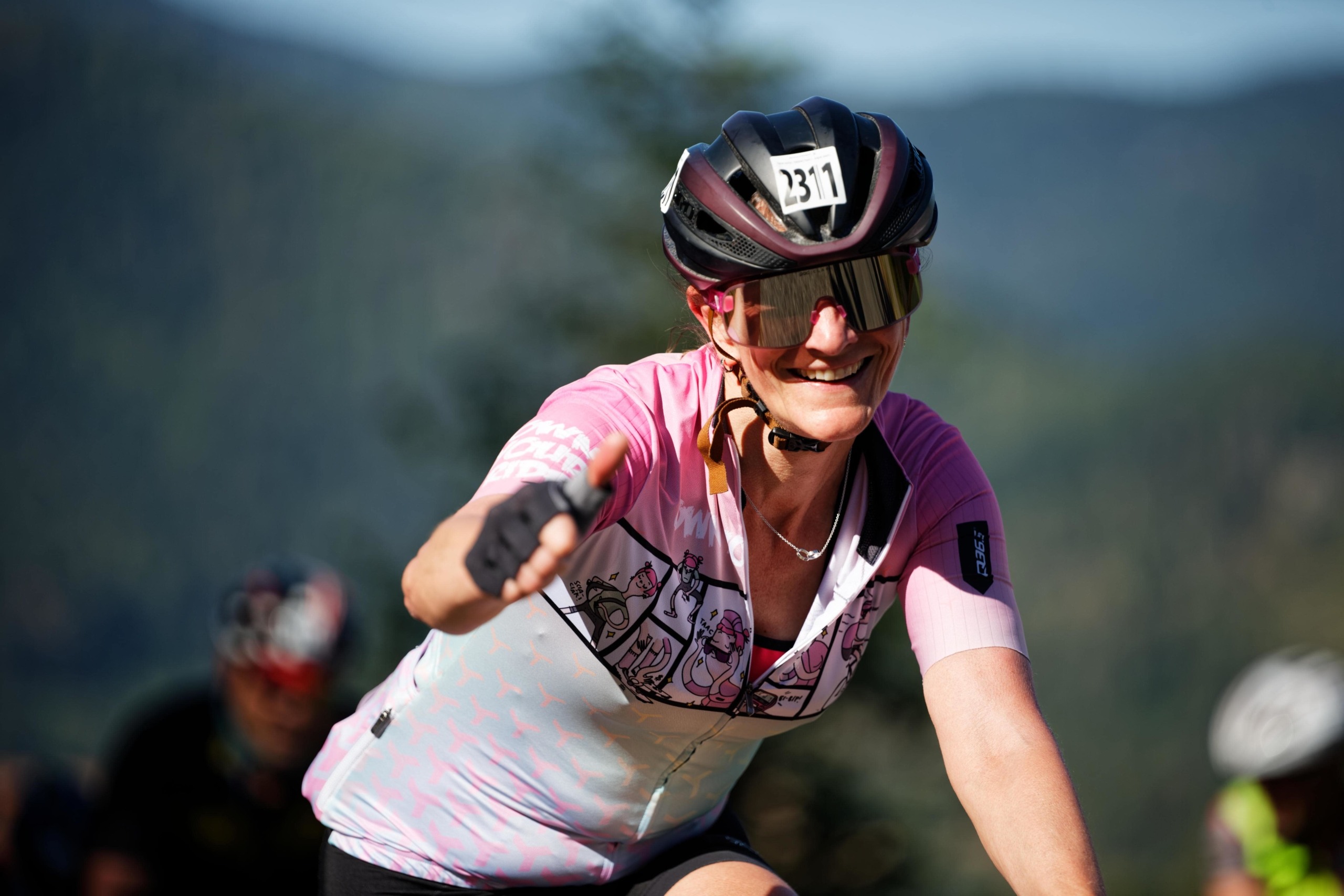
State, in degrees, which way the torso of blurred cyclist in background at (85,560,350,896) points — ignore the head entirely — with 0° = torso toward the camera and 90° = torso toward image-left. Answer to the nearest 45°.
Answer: approximately 315°

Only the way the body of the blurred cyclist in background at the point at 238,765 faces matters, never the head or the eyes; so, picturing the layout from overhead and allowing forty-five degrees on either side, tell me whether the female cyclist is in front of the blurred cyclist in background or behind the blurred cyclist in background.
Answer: in front

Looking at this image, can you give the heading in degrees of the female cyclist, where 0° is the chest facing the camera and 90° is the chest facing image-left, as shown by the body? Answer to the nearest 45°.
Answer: approximately 315°

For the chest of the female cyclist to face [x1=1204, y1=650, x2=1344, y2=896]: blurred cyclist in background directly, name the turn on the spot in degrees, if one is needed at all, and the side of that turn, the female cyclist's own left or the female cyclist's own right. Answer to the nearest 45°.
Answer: approximately 90° to the female cyclist's own left

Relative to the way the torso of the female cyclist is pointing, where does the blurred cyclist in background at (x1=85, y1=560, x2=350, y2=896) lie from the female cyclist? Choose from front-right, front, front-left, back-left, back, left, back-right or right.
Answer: back
